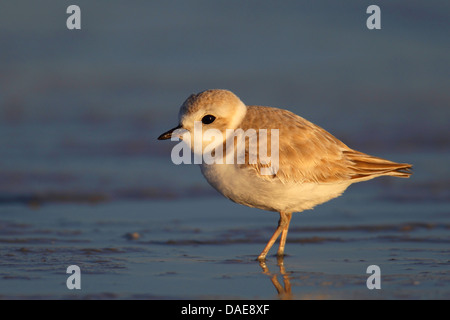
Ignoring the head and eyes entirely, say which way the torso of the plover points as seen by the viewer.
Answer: to the viewer's left
